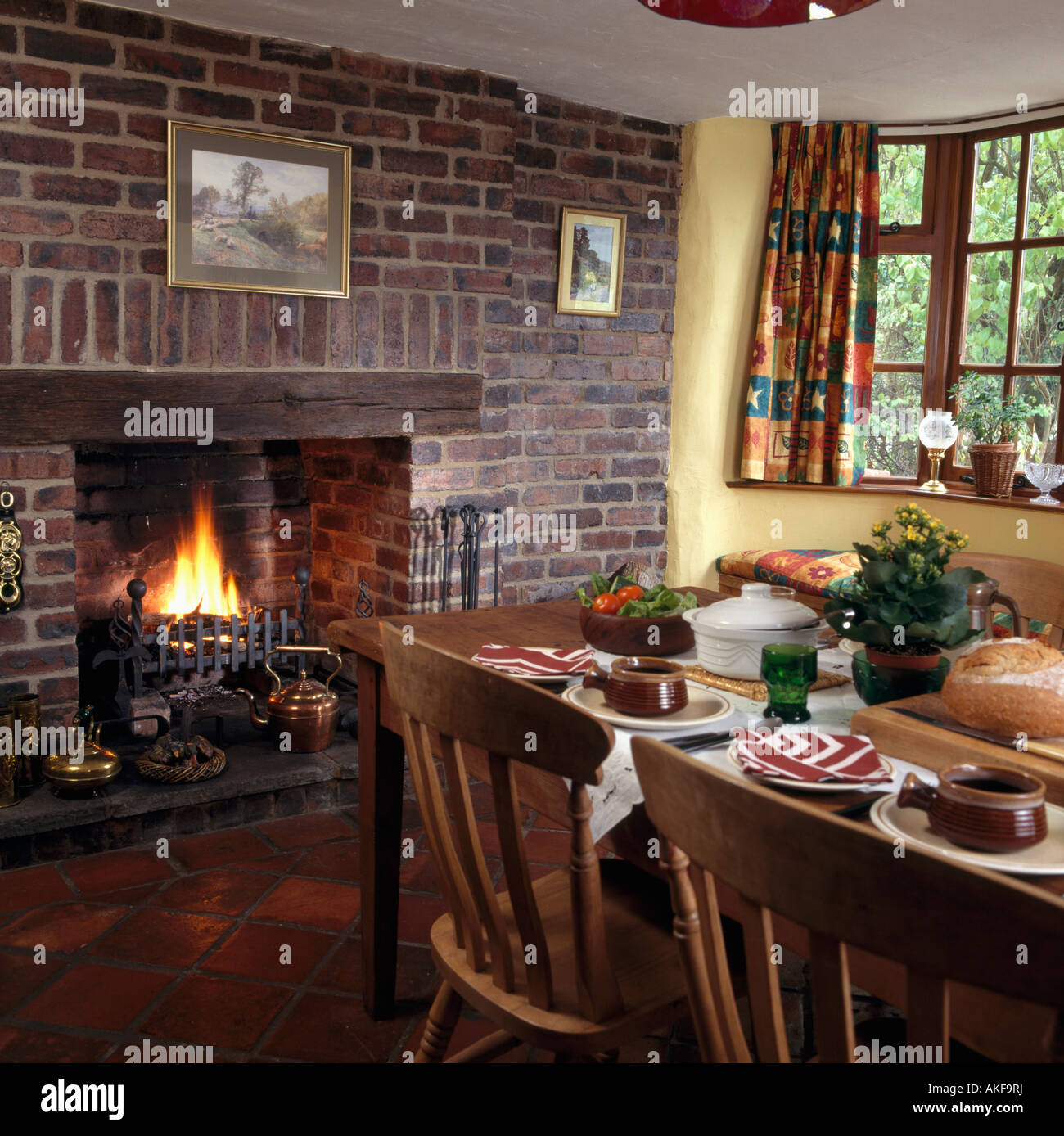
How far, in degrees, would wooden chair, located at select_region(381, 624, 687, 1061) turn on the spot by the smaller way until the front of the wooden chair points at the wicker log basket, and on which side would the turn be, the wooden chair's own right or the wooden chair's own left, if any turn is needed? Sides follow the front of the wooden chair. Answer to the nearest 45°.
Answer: approximately 90° to the wooden chair's own left

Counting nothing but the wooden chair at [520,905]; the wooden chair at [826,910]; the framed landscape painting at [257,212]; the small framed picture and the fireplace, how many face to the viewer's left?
0

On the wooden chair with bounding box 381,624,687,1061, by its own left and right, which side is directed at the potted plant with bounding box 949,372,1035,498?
front

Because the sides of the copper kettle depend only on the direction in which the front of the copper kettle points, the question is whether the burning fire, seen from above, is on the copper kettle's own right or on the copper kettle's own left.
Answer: on the copper kettle's own right

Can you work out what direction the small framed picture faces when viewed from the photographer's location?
facing the viewer and to the right of the viewer

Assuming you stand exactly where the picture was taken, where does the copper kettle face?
facing to the left of the viewer

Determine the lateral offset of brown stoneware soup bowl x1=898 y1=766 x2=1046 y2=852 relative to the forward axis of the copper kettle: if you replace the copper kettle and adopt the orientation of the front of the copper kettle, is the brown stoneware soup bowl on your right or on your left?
on your left

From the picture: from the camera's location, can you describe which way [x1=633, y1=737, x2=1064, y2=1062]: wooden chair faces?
facing away from the viewer and to the right of the viewer

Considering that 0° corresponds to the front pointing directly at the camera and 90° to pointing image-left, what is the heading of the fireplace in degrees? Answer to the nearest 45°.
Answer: approximately 315°

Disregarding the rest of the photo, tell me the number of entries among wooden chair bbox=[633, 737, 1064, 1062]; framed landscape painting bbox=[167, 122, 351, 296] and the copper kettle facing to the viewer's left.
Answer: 1

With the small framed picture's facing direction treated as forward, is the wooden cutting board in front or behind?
in front

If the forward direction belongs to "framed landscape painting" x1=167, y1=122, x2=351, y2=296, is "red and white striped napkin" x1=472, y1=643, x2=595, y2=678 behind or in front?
in front

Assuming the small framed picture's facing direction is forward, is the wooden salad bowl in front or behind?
in front

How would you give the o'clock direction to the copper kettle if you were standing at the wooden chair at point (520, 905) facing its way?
The copper kettle is roughly at 10 o'clock from the wooden chair.

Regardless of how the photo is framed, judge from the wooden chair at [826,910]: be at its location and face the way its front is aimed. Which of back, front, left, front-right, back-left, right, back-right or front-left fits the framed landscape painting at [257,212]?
left

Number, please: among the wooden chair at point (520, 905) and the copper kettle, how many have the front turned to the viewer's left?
1

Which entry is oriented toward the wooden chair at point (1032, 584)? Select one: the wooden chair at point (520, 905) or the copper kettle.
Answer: the wooden chair at point (520, 905)
